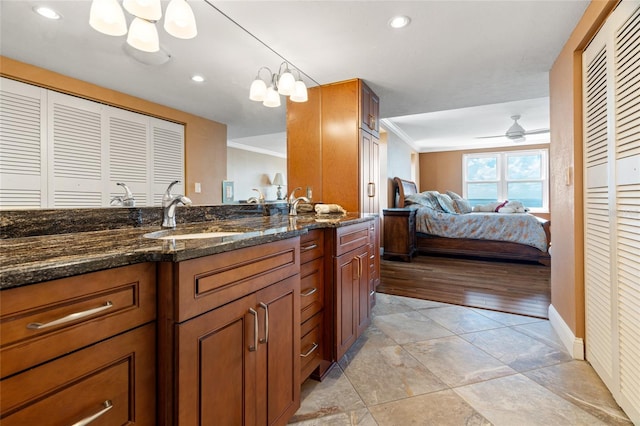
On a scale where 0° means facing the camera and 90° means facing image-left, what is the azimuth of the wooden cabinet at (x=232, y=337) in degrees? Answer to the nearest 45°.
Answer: approximately 315°

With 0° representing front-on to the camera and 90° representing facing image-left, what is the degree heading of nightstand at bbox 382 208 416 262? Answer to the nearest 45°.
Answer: approximately 270°

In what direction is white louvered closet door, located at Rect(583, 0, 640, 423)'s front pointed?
to the viewer's left

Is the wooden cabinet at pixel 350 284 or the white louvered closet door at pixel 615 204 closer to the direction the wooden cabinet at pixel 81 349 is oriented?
the white louvered closet door

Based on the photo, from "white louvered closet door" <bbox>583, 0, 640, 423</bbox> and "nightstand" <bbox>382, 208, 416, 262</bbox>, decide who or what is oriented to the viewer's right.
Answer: the nightstand

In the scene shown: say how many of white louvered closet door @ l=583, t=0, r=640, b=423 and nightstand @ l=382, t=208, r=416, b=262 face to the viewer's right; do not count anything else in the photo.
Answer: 1

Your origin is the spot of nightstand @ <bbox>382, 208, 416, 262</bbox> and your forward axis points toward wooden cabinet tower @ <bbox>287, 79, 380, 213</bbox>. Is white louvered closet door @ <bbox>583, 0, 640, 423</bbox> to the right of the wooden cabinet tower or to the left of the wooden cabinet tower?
left

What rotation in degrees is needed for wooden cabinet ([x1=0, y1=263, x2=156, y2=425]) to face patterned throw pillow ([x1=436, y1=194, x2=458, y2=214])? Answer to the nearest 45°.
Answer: approximately 45° to its left

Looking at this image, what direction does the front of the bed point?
to the viewer's right
